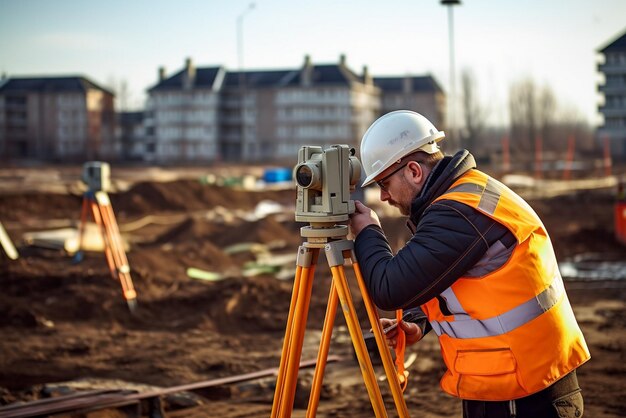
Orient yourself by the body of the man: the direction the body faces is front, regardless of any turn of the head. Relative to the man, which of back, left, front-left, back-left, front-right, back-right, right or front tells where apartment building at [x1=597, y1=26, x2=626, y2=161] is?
right

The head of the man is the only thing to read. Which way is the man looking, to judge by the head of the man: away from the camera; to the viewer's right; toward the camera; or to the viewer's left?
to the viewer's left

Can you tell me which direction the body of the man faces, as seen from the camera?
to the viewer's left
